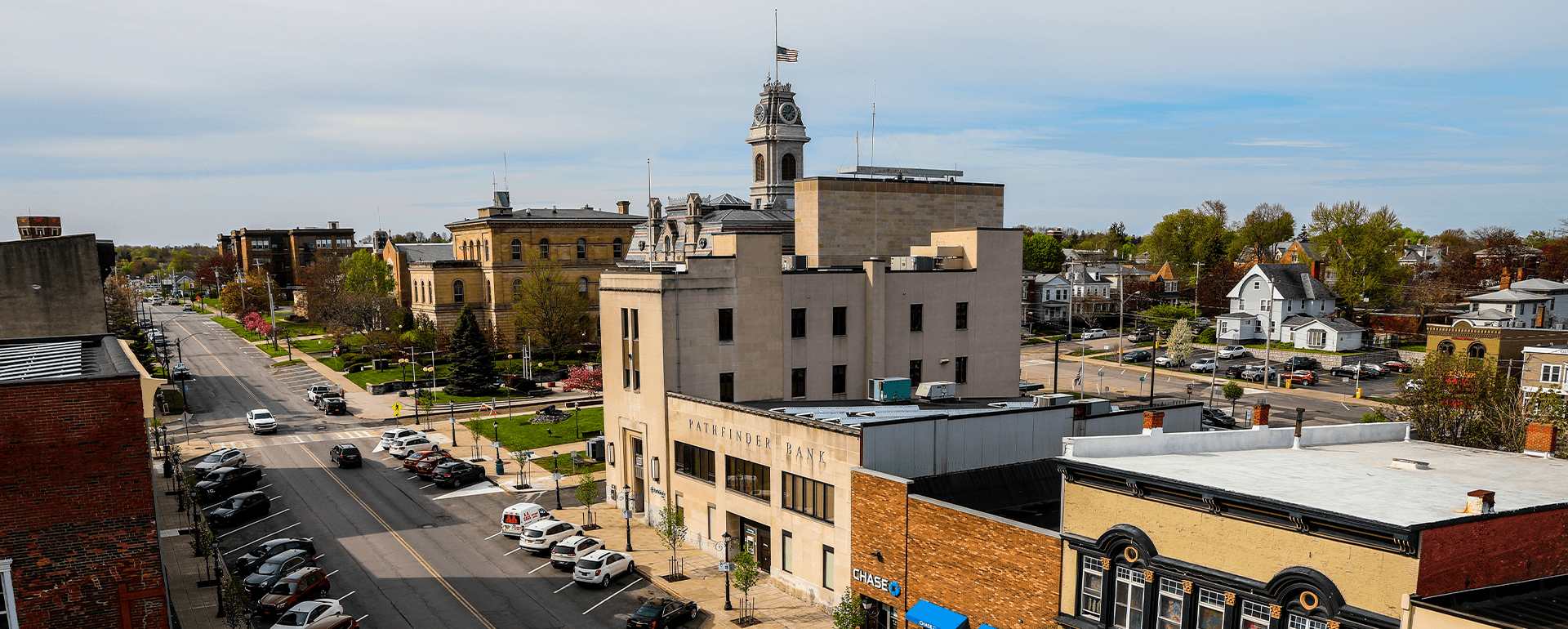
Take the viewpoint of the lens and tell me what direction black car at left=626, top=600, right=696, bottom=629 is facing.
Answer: facing away from the viewer and to the right of the viewer

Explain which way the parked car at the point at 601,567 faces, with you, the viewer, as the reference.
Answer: facing away from the viewer and to the right of the viewer

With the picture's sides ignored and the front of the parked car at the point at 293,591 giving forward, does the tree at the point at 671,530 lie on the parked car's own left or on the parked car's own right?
on the parked car's own left

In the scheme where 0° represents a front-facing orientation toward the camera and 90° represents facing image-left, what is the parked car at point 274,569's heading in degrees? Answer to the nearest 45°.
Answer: approximately 45°

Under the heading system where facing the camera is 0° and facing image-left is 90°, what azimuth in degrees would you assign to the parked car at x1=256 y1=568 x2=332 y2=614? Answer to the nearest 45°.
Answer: approximately 45°

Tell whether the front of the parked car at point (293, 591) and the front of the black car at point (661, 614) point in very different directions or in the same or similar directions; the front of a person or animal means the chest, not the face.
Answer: very different directions

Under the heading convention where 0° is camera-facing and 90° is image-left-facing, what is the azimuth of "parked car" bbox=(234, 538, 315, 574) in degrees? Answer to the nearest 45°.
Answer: approximately 45°

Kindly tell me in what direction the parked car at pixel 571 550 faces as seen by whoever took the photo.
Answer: facing away from the viewer and to the right of the viewer

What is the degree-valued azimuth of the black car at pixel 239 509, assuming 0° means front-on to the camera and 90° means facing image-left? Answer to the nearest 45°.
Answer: approximately 45°
